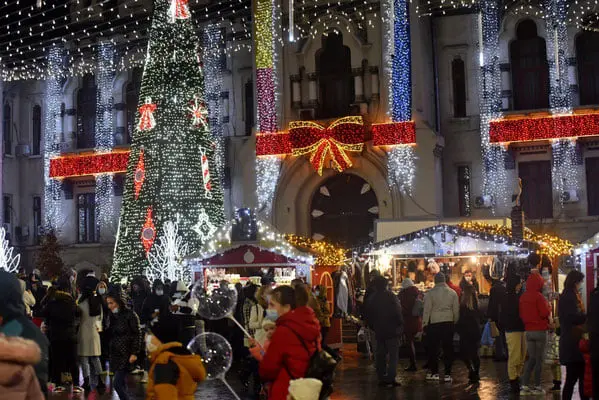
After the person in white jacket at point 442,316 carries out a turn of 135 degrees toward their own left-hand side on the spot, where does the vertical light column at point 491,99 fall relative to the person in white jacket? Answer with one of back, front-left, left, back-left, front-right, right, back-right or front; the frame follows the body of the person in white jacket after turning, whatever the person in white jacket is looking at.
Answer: back-right

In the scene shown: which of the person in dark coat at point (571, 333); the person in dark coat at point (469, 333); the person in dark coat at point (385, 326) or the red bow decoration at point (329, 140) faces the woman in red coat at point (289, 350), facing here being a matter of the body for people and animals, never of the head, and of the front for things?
the red bow decoration

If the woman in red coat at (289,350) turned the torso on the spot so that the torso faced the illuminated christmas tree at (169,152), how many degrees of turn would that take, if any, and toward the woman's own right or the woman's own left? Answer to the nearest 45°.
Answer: approximately 90° to the woman's own right

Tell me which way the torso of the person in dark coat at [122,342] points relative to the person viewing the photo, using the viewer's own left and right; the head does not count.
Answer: facing the viewer and to the left of the viewer

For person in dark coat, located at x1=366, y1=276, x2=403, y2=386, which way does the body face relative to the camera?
away from the camera

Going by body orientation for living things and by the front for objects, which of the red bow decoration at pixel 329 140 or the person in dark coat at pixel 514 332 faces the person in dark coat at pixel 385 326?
the red bow decoration

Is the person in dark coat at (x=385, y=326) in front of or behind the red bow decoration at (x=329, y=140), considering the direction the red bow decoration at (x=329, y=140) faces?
in front

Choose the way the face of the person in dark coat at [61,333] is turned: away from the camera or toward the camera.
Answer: away from the camera

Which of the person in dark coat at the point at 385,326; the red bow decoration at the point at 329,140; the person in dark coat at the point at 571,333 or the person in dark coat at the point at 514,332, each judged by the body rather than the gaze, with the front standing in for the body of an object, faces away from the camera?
the person in dark coat at the point at 385,326
